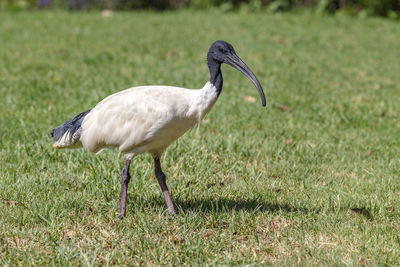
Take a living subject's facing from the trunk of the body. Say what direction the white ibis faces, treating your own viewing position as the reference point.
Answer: facing to the right of the viewer
